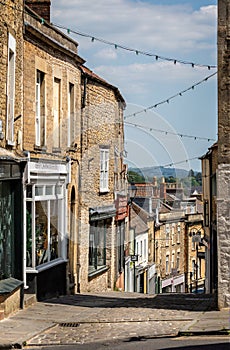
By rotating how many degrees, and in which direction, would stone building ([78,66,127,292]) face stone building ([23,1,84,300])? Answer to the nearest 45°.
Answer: approximately 45° to its right

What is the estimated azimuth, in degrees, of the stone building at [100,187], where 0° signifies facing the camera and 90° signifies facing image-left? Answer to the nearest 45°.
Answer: approximately 315°

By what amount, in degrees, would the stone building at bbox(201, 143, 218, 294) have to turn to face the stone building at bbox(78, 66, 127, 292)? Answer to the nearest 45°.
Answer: approximately 45° to its left

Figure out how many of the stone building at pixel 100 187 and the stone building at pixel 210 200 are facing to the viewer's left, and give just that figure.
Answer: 1

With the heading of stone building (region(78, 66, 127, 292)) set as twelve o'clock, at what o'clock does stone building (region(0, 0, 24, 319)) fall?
stone building (region(0, 0, 24, 319)) is roughly at 2 o'clock from stone building (region(78, 66, 127, 292)).

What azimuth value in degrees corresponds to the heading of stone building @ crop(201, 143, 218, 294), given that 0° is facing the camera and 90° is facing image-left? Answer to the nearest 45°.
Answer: approximately 90°

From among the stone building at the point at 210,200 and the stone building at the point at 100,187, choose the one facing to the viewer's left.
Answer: the stone building at the point at 210,200
